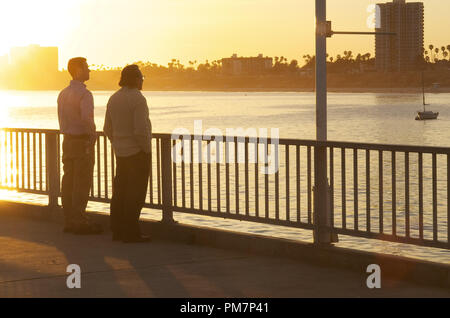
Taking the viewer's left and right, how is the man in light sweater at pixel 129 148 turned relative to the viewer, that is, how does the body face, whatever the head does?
facing away from the viewer and to the right of the viewer

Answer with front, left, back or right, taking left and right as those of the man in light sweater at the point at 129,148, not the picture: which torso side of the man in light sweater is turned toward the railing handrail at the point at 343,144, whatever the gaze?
right

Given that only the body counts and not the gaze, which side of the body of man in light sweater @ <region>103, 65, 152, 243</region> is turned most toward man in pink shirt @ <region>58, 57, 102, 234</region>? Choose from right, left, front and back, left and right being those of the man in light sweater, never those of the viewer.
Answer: left

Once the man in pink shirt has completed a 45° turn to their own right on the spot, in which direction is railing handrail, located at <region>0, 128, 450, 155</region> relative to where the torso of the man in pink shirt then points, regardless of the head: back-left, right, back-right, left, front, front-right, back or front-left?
front

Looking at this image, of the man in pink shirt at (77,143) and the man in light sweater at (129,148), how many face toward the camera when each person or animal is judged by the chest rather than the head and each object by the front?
0

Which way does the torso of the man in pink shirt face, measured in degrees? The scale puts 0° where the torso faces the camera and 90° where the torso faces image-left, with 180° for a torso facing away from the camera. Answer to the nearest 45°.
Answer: approximately 270°

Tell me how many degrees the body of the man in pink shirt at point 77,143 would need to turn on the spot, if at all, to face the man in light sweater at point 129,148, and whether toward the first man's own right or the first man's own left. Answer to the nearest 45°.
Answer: approximately 45° to the first man's own right
